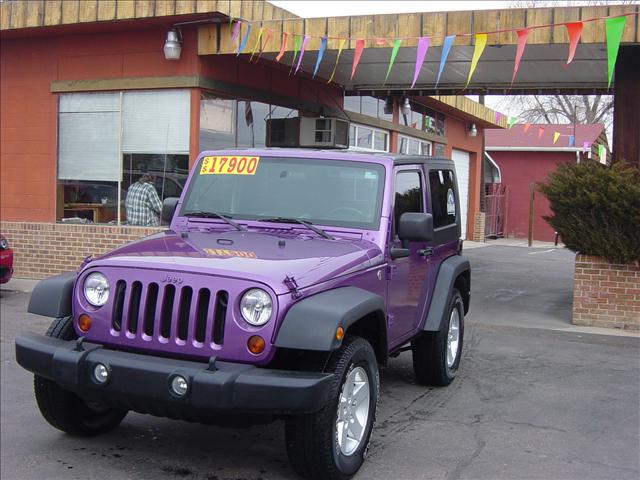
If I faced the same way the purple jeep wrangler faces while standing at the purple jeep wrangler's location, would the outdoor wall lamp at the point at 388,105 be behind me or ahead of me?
behind

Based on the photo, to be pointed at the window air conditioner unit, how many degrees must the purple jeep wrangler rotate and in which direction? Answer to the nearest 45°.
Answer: approximately 135° to its right

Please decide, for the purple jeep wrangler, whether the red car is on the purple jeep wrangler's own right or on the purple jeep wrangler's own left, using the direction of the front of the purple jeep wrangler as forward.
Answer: on the purple jeep wrangler's own right

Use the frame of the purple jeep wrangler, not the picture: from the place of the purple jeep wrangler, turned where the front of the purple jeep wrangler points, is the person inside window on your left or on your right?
on your right

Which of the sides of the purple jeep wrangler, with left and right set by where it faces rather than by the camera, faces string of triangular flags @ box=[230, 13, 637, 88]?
back

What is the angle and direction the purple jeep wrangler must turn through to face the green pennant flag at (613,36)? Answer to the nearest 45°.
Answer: approximately 180°

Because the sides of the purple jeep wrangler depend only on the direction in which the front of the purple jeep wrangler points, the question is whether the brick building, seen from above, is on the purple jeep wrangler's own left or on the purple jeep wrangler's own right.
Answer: on the purple jeep wrangler's own right

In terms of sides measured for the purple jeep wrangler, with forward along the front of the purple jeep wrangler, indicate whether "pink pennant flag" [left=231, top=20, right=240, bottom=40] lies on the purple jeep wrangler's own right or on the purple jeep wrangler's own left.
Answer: on the purple jeep wrangler's own right

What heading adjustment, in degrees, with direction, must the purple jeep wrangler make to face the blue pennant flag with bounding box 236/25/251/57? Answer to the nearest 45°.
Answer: approximately 135° to its right

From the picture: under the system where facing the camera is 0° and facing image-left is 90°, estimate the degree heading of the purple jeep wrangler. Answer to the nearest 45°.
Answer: approximately 45°

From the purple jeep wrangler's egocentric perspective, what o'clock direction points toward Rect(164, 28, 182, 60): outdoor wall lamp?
The outdoor wall lamp is roughly at 4 o'clock from the purple jeep wrangler.
